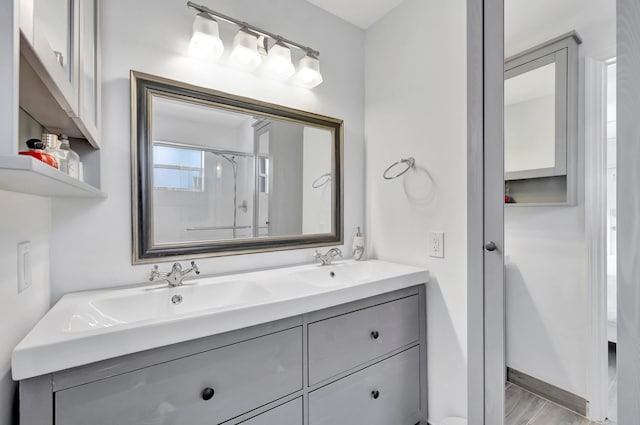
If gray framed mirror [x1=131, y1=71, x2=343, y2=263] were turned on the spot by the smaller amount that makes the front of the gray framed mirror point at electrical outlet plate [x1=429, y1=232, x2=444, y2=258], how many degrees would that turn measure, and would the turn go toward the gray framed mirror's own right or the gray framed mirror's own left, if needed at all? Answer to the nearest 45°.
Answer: approximately 45° to the gray framed mirror's own left

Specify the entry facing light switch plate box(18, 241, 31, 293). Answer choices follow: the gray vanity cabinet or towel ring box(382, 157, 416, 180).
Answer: the towel ring

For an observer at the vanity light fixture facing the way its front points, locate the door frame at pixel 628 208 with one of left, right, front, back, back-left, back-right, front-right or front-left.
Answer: front

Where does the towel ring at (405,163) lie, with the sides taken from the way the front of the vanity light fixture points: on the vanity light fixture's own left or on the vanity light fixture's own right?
on the vanity light fixture's own left

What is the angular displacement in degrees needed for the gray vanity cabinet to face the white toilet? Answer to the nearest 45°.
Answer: approximately 45° to its left

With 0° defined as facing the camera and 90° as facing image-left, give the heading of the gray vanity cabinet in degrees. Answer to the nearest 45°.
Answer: approximately 315°

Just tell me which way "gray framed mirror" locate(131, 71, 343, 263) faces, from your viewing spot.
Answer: facing the viewer and to the right of the viewer

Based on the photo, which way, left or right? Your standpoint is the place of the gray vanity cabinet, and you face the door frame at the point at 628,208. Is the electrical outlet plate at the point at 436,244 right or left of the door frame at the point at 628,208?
left

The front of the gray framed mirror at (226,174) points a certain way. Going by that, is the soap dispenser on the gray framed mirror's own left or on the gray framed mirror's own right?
on the gray framed mirror's own left

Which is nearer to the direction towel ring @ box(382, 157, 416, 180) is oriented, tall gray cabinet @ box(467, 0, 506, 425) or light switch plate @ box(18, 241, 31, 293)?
the light switch plate
